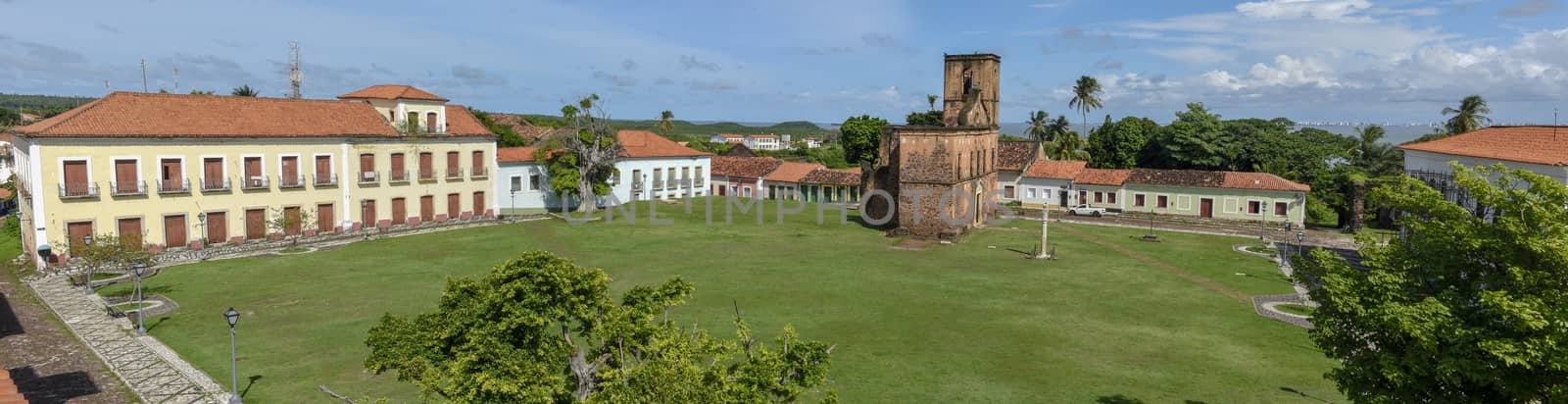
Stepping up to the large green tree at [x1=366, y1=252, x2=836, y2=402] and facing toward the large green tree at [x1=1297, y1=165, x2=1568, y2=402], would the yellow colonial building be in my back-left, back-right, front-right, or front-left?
back-left

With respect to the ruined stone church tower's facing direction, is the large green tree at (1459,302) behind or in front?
in front

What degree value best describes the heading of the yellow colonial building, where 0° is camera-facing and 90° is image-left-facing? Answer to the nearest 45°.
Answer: approximately 315°

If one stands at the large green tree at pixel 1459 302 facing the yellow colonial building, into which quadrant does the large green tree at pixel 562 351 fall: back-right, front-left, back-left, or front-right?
front-left

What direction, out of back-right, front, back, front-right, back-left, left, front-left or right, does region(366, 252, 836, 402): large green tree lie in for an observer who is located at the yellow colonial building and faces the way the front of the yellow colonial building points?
front-right

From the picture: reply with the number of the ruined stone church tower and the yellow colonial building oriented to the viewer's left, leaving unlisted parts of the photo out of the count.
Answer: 0

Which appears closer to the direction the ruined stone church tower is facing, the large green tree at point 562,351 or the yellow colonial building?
the large green tree

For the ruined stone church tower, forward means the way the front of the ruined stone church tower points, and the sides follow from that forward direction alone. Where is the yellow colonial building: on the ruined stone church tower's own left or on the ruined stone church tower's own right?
on the ruined stone church tower's own right

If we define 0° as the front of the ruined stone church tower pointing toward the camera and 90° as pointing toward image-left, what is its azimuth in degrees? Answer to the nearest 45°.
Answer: approximately 315°
